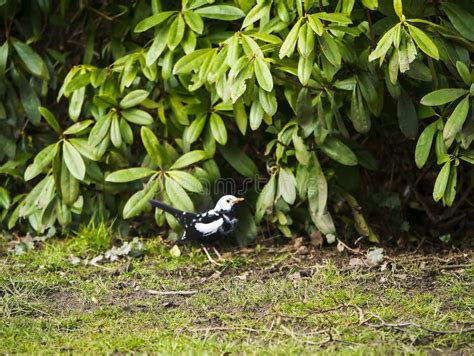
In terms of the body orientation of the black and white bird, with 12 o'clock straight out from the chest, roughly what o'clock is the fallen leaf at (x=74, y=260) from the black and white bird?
The fallen leaf is roughly at 6 o'clock from the black and white bird.

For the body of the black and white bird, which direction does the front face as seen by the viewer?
to the viewer's right

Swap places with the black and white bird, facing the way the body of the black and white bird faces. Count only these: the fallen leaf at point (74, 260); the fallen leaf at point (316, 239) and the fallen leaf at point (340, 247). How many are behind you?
1

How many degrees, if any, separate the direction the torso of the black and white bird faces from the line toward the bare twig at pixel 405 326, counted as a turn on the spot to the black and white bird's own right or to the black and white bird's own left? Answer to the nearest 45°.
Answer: approximately 45° to the black and white bird's own right

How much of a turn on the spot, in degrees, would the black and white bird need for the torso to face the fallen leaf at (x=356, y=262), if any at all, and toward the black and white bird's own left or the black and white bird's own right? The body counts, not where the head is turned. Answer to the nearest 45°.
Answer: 0° — it already faces it

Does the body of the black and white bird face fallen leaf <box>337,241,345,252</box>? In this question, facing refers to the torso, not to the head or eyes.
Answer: yes

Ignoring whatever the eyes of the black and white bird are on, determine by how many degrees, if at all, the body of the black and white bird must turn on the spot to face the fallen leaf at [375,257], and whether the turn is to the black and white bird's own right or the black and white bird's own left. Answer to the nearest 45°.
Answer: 0° — it already faces it

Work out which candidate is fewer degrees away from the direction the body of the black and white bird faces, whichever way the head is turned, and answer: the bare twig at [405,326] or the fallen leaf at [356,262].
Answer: the fallen leaf
